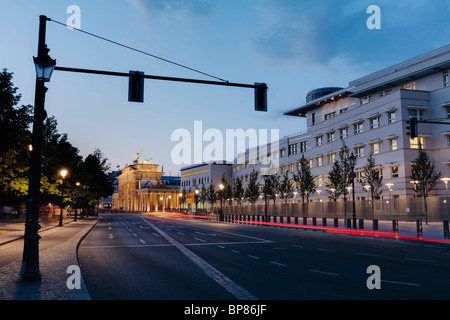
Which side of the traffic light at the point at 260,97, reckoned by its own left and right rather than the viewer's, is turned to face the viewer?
back

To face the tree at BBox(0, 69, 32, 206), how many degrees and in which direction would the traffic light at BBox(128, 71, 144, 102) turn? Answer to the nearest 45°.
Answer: approximately 45° to its left

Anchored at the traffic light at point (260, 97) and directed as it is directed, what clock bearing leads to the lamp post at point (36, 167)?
The lamp post is roughly at 8 o'clock from the traffic light.

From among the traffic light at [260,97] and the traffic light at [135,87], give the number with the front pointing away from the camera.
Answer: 2

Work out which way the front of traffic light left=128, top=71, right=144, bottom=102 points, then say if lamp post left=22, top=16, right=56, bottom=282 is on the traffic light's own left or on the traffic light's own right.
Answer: on the traffic light's own left

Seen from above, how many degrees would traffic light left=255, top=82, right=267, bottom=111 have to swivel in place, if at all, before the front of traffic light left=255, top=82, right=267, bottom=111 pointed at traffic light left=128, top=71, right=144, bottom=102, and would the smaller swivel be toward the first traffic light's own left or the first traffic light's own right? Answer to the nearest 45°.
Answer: approximately 135° to the first traffic light's own left

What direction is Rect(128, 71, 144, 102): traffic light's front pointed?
away from the camera

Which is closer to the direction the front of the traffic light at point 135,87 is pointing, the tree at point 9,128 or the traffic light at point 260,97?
the tree
